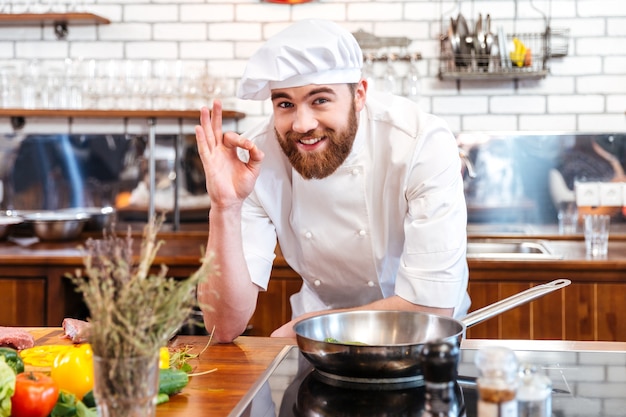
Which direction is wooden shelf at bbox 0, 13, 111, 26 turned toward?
toward the camera

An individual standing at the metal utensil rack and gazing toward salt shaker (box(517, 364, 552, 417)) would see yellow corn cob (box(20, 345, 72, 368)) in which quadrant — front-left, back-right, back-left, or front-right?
front-right

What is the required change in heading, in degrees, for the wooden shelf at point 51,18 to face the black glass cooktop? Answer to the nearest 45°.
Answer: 0° — it already faces it

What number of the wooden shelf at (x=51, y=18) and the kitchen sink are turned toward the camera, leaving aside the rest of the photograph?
2

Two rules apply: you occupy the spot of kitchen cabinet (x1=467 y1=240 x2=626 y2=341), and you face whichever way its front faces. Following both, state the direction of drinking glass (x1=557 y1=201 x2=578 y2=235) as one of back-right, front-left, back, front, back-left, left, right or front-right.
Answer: back

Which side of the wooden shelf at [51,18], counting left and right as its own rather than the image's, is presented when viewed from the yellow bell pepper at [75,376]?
front

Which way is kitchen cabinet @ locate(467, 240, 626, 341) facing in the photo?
toward the camera

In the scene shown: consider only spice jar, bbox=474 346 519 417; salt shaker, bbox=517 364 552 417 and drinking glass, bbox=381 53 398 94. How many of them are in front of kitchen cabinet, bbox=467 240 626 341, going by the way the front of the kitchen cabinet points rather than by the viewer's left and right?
2

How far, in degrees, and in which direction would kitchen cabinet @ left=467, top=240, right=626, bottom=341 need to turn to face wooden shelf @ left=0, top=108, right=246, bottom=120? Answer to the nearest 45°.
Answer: approximately 90° to its right

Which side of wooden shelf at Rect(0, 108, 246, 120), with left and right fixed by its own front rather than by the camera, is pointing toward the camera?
front
